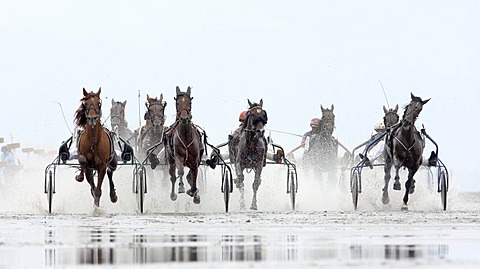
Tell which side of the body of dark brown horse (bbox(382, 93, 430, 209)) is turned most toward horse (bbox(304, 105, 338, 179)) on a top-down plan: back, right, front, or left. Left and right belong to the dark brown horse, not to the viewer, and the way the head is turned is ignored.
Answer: back

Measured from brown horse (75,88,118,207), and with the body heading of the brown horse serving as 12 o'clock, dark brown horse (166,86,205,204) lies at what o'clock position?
The dark brown horse is roughly at 8 o'clock from the brown horse.

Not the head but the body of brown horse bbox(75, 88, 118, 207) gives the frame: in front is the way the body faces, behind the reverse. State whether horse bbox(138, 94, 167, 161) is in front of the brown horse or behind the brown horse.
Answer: behind

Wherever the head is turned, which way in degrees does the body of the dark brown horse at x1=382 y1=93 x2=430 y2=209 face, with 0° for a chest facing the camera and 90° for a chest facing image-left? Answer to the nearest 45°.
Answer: approximately 0°

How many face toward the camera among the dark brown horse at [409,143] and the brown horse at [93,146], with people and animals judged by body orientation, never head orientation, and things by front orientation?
2

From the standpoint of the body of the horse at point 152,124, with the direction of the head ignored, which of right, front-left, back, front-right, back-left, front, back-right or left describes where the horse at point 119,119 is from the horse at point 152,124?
back
